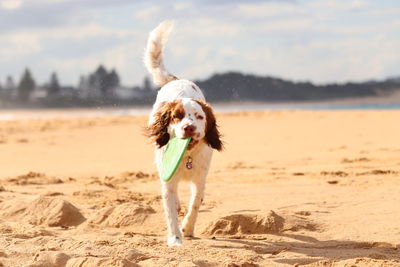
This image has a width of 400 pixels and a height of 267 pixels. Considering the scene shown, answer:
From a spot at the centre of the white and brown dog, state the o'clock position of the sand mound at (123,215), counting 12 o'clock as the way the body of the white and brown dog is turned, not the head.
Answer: The sand mound is roughly at 5 o'clock from the white and brown dog.

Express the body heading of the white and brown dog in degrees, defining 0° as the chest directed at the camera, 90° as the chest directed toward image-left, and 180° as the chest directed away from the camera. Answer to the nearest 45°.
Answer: approximately 0°

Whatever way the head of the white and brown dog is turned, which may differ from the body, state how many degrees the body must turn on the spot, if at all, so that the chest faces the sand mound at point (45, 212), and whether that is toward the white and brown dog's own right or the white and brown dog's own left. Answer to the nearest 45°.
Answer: approximately 135° to the white and brown dog's own right

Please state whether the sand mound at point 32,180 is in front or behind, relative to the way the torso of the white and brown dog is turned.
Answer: behind
